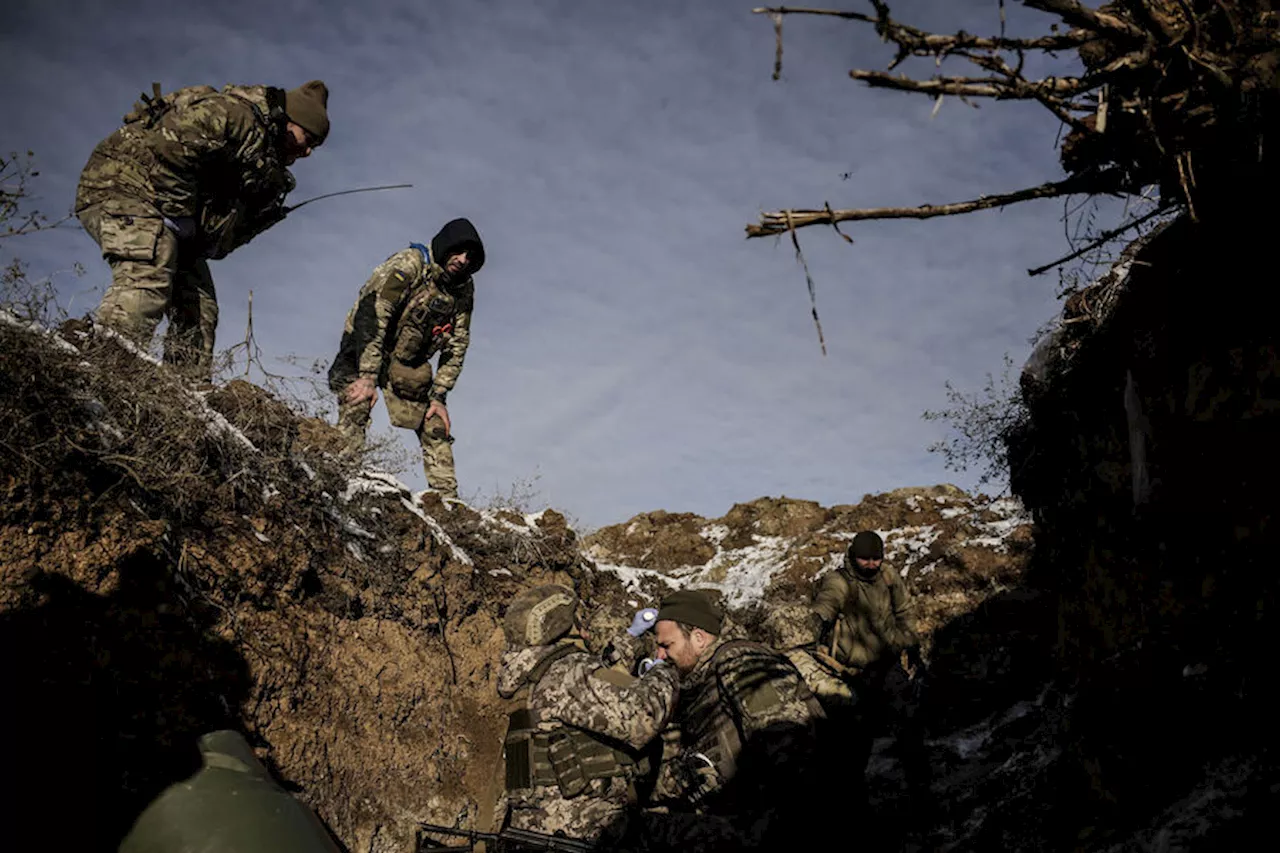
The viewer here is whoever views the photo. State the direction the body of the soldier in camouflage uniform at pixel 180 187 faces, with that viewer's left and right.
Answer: facing to the right of the viewer

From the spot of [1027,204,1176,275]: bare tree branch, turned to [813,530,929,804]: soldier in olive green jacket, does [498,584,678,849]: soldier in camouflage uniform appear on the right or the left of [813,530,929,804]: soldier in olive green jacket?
left

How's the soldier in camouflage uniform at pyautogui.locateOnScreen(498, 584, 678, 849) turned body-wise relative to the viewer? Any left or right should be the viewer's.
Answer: facing away from the viewer and to the right of the viewer

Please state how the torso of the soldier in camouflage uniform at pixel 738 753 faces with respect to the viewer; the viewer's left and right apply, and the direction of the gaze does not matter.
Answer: facing to the left of the viewer
